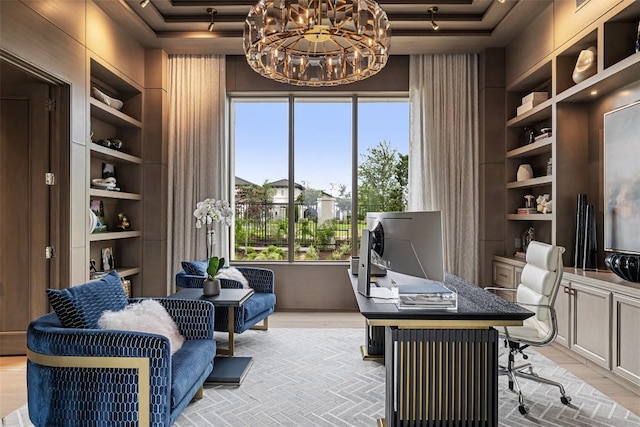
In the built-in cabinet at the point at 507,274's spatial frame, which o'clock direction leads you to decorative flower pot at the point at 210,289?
The decorative flower pot is roughly at 12 o'clock from the built-in cabinet.

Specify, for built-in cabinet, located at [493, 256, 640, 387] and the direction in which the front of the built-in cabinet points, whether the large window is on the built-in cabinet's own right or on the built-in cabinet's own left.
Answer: on the built-in cabinet's own right

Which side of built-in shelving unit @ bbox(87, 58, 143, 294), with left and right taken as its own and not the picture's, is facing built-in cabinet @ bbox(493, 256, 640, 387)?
front

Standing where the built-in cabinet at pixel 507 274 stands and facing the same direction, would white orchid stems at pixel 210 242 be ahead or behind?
ahead

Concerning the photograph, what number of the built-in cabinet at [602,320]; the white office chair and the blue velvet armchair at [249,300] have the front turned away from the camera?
0

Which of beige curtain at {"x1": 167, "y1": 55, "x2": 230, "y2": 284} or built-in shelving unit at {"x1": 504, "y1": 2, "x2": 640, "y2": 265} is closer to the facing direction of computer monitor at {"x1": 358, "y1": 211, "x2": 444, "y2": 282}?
the built-in shelving unit

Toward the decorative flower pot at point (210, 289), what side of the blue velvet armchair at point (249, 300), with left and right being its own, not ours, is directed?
right

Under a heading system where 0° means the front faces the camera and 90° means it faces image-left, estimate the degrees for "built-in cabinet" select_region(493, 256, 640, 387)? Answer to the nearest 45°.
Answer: approximately 45°

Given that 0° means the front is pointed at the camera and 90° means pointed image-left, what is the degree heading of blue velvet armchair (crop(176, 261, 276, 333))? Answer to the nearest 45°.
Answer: approximately 315°

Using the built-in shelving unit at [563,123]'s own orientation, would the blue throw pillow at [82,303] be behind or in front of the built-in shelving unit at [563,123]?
in front

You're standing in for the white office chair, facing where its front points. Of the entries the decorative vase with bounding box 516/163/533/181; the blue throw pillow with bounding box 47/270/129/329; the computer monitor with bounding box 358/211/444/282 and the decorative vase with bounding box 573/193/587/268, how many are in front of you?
2

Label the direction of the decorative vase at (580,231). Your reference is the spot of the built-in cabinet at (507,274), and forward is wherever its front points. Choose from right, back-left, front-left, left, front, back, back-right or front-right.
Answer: left

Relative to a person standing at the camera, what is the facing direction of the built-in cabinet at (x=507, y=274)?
facing the viewer and to the left of the viewer

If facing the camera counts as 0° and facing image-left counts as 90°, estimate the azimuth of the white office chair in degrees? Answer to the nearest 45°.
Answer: approximately 45°

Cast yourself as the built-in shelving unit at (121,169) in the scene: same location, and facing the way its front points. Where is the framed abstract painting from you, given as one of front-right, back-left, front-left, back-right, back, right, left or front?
front

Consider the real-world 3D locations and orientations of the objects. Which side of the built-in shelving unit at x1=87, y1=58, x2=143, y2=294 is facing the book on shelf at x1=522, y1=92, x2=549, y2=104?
front
